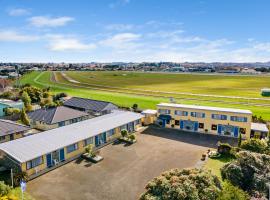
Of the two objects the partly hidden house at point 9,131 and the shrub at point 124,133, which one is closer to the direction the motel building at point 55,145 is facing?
the shrub

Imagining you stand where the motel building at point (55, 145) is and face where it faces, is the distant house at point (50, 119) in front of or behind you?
behind

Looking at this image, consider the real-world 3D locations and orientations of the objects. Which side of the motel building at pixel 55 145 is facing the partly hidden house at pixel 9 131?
back

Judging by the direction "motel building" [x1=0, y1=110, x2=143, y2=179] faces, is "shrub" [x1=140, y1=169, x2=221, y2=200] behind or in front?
in front

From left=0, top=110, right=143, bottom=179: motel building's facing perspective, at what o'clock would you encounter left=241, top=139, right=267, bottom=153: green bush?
The green bush is roughly at 11 o'clock from the motel building.

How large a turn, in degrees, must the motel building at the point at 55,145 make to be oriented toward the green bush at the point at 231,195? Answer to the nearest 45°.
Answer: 0° — it already faces it

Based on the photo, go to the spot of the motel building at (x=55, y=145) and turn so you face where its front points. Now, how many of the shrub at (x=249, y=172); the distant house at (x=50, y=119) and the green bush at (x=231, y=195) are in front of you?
2

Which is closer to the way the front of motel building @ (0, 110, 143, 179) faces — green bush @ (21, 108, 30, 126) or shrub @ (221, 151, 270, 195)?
the shrub

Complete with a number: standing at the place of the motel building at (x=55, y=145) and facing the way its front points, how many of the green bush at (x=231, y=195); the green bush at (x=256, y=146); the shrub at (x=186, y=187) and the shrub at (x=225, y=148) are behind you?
0

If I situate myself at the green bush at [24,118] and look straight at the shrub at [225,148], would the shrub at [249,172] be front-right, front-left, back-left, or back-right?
front-right

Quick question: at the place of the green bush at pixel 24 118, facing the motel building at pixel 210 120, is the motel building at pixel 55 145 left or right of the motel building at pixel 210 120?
right

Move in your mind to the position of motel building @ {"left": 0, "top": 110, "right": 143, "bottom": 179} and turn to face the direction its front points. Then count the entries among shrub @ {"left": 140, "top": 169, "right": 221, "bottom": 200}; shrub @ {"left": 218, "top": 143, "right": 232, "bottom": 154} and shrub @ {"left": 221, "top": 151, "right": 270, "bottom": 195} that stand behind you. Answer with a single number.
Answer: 0

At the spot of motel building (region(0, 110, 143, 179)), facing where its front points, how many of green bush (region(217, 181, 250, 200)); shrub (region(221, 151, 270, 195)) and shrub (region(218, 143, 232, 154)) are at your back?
0

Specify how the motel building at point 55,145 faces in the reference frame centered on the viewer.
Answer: facing the viewer and to the right of the viewer

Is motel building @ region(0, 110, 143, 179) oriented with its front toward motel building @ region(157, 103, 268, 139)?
no

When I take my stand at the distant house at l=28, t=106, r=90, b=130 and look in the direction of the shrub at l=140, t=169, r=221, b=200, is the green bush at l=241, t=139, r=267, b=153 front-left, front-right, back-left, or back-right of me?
front-left

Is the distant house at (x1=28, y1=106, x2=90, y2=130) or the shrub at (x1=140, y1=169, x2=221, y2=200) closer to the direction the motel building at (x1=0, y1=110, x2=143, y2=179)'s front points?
the shrub

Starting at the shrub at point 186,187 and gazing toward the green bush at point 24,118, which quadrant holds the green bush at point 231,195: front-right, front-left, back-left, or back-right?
back-right

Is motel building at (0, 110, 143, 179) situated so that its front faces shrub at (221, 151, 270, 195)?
yes

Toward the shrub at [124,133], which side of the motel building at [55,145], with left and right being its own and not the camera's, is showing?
left
